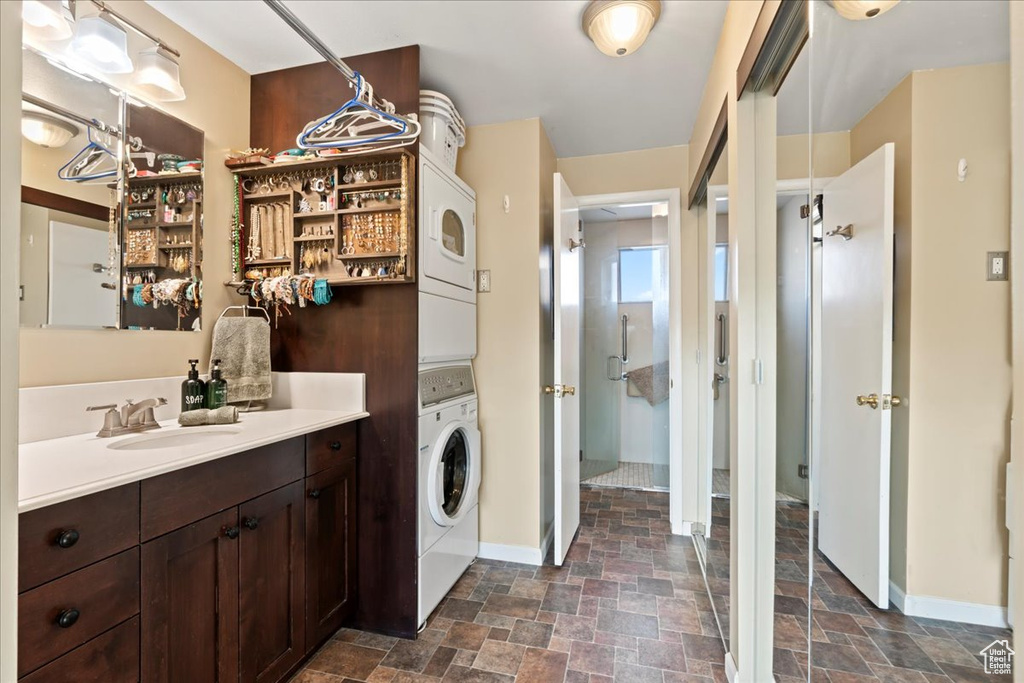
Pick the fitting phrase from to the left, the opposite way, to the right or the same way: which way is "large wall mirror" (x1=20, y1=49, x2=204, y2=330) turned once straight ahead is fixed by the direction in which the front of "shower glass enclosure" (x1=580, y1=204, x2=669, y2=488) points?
to the left

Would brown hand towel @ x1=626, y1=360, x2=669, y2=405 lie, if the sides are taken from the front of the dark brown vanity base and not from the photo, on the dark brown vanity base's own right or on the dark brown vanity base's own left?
on the dark brown vanity base's own left

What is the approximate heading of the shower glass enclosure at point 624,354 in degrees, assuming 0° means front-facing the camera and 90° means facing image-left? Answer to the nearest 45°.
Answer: approximately 0°
